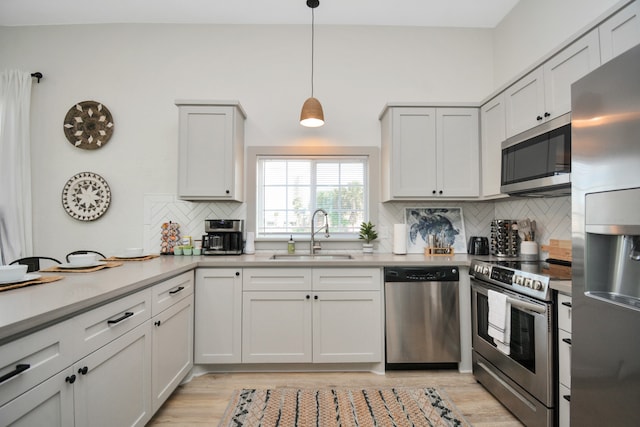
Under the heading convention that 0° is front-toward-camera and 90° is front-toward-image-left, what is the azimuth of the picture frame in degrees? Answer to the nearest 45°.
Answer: approximately 0°

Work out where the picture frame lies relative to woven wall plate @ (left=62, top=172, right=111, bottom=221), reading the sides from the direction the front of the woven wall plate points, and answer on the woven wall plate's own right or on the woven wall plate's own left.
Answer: on the woven wall plate's own left

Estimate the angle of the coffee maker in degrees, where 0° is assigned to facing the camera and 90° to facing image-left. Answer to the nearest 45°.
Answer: approximately 0°

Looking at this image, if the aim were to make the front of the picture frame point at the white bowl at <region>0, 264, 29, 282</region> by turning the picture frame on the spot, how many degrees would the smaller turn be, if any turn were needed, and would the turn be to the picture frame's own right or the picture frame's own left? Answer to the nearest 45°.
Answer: approximately 45° to the picture frame's own right

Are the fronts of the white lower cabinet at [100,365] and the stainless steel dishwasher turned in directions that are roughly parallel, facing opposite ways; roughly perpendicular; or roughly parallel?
roughly perpendicular

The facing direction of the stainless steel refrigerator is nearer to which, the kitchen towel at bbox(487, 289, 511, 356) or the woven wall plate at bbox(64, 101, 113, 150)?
the woven wall plate

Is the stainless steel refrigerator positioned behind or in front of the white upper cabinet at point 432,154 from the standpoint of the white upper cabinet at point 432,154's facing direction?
in front

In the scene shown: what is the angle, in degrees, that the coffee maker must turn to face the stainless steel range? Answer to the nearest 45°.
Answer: approximately 45° to its left
